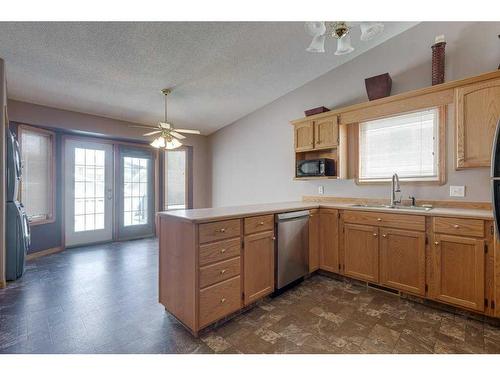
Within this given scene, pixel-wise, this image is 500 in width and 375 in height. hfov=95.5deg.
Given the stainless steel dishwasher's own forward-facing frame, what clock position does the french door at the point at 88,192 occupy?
The french door is roughly at 5 o'clock from the stainless steel dishwasher.

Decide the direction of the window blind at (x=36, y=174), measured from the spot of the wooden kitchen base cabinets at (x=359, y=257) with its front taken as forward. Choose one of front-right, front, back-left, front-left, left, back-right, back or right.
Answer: back-right

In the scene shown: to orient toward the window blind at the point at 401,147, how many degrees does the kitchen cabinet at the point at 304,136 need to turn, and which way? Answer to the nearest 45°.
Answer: approximately 135° to its left

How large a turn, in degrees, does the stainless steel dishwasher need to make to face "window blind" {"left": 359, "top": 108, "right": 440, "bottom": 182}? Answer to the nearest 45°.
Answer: approximately 90° to its left
